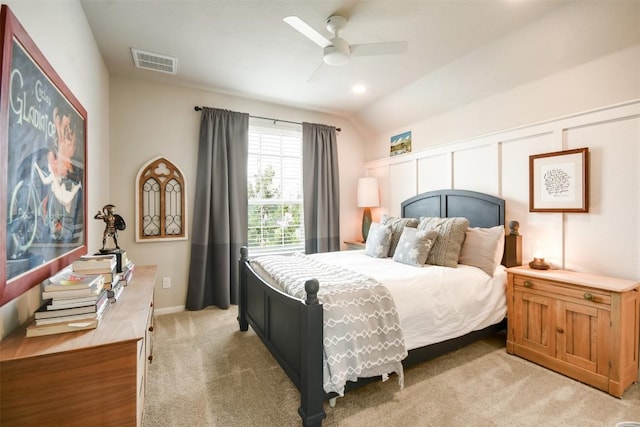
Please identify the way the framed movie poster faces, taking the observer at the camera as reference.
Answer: facing to the right of the viewer

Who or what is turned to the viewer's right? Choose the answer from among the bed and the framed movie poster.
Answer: the framed movie poster

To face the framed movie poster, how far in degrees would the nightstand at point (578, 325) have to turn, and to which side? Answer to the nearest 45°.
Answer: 0° — it already faces it

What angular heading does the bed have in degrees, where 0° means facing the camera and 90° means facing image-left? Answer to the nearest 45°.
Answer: approximately 45°

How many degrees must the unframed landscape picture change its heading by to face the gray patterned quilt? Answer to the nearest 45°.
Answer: approximately 45° to its left

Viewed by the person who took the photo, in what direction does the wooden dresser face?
facing to the right of the viewer

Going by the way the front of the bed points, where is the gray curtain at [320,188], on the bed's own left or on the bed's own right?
on the bed's own right

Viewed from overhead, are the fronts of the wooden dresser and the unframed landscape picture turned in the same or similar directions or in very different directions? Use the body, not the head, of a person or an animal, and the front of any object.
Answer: very different directions
